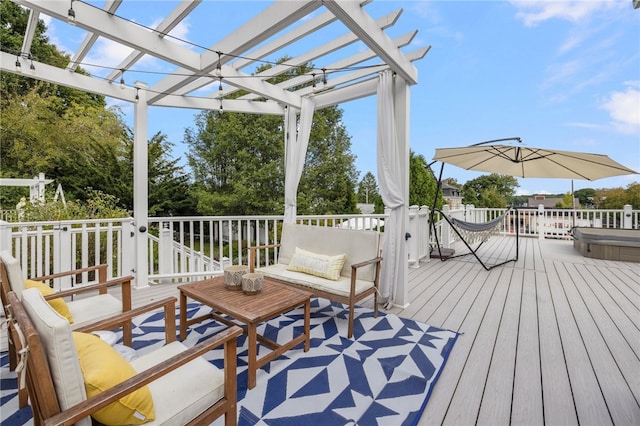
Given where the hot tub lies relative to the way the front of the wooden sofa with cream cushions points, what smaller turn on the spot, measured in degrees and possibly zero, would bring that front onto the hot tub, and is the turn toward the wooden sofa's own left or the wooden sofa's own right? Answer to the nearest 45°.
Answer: approximately 180°

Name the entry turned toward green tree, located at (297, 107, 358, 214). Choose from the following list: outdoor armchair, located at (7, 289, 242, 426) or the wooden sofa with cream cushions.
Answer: the outdoor armchair

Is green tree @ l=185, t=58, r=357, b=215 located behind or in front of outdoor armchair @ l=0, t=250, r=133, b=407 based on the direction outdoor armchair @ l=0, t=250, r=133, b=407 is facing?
in front

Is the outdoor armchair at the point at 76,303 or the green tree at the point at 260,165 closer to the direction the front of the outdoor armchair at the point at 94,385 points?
the green tree

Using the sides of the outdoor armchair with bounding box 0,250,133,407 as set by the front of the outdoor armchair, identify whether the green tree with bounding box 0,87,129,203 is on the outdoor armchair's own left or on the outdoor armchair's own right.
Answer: on the outdoor armchair's own left

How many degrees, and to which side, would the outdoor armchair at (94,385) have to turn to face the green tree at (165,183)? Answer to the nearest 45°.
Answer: approximately 45° to its left

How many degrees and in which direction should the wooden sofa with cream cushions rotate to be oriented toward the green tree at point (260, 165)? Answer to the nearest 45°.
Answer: approximately 135° to its right

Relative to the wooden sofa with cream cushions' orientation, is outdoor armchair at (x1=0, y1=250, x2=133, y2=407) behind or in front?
in front

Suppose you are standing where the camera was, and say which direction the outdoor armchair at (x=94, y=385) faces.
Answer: facing away from the viewer and to the right of the viewer

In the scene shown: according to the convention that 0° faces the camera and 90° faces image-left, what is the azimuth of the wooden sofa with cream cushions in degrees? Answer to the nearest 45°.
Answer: approximately 45°
